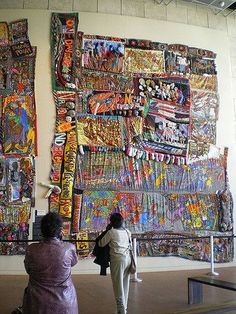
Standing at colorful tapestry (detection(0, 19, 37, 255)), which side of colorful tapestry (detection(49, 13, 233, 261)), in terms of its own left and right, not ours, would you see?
right

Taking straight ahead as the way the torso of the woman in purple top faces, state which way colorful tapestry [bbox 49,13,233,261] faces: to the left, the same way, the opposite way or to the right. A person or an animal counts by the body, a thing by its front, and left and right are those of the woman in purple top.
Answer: the opposite way

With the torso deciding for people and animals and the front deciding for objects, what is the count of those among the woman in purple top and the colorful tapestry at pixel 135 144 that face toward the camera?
1

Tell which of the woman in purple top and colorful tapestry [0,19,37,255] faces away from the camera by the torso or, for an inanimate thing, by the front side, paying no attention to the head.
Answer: the woman in purple top

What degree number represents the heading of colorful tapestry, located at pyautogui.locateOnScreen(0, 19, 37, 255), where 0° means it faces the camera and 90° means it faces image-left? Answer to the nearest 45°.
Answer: approximately 0°

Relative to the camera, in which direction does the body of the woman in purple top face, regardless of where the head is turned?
away from the camera

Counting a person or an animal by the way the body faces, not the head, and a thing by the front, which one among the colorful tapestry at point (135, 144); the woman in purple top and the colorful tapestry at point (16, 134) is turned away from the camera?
the woman in purple top

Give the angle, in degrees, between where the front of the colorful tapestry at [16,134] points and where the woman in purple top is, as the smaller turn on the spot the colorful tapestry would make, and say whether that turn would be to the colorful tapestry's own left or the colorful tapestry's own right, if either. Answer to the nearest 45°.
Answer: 0° — it already faces them

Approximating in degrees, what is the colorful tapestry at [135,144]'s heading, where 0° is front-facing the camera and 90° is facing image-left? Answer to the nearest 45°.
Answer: approximately 0°

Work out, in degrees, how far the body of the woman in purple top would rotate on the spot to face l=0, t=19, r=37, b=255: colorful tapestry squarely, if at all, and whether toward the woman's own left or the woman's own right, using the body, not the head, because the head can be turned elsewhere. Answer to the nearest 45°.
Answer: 0° — they already face it
